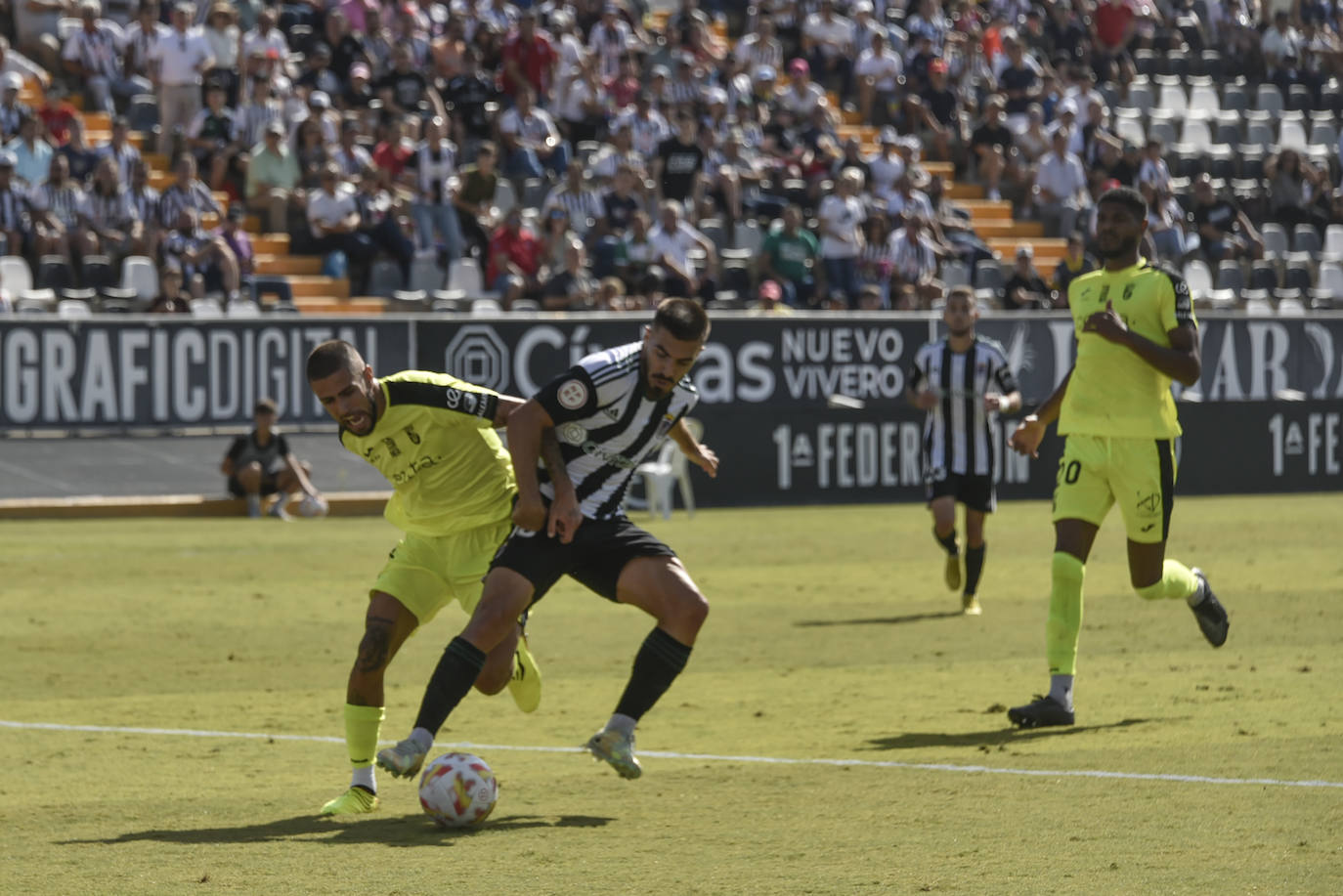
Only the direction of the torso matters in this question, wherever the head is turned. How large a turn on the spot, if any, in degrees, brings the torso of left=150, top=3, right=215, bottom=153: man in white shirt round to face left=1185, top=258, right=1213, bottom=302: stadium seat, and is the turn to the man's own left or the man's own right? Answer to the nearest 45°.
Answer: approximately 90° to the man's own left

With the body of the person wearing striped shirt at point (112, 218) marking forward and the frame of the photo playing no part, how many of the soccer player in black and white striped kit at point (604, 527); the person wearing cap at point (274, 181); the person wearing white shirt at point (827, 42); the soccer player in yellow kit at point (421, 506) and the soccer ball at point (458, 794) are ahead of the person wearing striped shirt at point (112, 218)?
3

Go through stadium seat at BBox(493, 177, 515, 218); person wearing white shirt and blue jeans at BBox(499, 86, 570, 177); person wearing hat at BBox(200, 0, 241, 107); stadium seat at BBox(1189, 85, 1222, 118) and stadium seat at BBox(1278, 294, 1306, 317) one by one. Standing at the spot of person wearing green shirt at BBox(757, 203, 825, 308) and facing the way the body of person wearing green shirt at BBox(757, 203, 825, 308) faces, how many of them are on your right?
3

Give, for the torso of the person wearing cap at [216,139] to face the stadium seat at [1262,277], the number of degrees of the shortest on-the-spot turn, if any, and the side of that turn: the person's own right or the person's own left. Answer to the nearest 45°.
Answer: approximately 90° to the person's own left

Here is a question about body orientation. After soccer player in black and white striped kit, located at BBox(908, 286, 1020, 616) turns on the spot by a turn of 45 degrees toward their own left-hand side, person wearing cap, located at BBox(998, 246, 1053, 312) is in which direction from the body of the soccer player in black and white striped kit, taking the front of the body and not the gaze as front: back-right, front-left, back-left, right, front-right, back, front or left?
back-left

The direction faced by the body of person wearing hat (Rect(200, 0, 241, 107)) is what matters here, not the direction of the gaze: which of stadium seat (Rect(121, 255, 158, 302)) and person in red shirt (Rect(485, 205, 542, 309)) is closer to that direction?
the stadium seat

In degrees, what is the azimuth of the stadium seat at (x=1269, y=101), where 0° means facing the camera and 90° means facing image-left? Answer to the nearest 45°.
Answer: approximately 0°

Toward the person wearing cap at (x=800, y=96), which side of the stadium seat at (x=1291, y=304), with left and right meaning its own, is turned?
right

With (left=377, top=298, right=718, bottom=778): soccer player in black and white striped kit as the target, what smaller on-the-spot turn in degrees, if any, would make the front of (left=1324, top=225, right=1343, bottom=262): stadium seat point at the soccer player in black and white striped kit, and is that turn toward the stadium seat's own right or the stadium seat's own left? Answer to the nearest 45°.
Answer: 0° — it already faces them

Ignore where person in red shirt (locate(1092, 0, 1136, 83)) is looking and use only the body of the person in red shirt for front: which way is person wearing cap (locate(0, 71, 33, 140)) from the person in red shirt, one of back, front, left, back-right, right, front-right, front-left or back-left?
front-right

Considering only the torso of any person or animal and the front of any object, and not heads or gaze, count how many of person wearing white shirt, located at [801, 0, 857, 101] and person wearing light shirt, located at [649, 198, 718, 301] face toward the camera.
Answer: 2

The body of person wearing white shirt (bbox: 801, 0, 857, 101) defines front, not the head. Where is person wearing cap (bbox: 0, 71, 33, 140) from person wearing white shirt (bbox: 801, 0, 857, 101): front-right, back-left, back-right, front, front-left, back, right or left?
front-right
